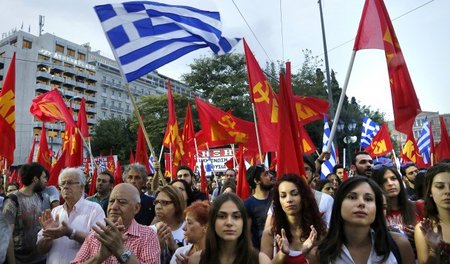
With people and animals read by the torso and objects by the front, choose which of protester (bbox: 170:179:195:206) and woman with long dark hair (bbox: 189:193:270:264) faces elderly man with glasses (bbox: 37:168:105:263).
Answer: the protester

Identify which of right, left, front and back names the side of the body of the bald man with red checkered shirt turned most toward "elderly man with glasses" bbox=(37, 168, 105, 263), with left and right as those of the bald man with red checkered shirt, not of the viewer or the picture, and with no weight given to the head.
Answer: right

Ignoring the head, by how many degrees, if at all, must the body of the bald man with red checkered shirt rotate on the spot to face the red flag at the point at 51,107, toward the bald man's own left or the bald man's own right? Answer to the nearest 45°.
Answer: approximately 135° to the bald man's own right

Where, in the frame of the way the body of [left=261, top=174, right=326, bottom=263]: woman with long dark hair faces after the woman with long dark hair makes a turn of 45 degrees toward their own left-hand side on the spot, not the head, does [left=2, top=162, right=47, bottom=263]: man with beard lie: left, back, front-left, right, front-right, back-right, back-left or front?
back-right

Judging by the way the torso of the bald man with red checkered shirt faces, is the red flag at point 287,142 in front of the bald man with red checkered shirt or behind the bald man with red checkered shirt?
behind

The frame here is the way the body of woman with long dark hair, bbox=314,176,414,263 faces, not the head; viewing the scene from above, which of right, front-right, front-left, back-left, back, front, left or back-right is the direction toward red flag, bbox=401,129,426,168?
back
